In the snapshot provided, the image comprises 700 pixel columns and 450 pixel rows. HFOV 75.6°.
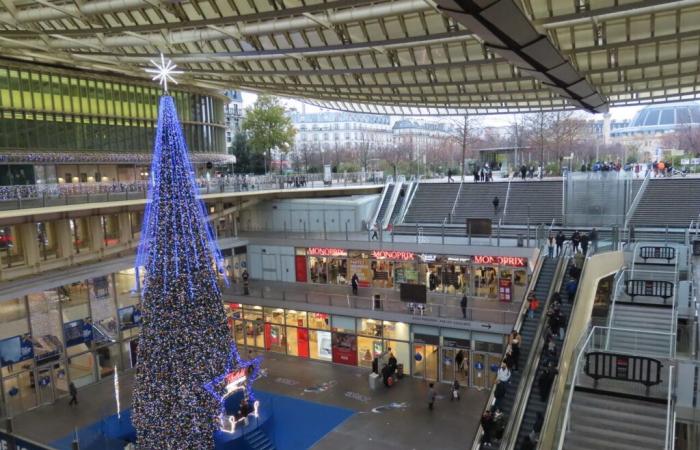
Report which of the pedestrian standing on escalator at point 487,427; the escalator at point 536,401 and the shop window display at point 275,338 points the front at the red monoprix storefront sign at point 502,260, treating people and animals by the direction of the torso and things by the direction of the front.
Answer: the pedestrian standing on escalator

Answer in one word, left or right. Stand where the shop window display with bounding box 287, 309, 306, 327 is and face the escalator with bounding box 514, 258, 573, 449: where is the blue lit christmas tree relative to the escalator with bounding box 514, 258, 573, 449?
right

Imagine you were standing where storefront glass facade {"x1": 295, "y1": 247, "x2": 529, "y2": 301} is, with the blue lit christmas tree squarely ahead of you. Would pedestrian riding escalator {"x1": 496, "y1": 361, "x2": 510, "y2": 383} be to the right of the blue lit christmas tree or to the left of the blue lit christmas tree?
left

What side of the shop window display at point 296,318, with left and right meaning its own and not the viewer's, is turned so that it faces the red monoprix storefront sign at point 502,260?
left

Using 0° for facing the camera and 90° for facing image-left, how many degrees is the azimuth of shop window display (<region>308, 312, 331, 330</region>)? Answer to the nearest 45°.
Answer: approximately 0°

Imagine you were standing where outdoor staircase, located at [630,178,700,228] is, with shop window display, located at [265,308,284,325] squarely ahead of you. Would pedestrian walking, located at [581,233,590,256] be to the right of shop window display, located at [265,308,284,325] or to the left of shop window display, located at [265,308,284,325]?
left

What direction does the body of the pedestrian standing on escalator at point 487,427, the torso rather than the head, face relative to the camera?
away from the camera

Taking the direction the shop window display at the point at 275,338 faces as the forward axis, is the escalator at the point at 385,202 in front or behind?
behind

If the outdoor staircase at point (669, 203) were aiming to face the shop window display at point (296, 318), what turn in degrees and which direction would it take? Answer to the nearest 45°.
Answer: approximately 45° to its right
